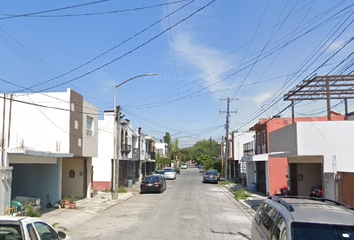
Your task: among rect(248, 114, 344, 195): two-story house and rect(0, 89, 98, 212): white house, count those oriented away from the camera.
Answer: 0

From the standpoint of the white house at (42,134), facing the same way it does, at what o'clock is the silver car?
The silver car is roughly at 1 o'clock from the white house.

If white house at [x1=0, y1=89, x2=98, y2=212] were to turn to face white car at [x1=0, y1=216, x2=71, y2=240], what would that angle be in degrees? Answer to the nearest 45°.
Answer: approximately 45° to its right

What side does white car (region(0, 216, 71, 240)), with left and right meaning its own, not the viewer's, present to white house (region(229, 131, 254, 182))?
front

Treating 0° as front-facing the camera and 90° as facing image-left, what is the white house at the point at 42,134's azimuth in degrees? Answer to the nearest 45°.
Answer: approximately 315°

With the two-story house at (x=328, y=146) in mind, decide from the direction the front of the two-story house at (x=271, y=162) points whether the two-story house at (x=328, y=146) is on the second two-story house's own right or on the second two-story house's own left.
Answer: on the second two-story house's own left

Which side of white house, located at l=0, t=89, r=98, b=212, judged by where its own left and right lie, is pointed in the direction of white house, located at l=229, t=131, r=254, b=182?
left

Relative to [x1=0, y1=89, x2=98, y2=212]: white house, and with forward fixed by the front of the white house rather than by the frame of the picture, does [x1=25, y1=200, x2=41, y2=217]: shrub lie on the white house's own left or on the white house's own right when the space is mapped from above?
on the white house's own right
